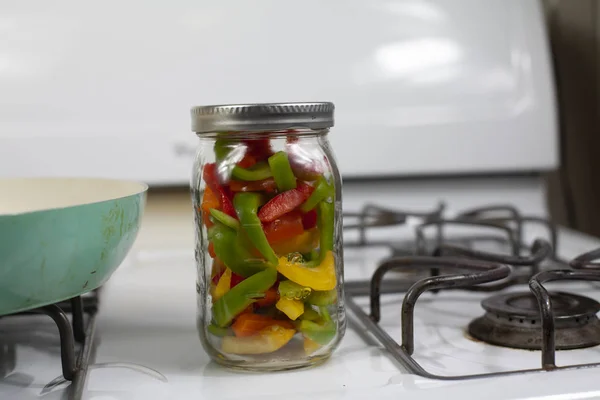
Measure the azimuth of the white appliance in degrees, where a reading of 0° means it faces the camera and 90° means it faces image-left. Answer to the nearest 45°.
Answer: approximately 0°
